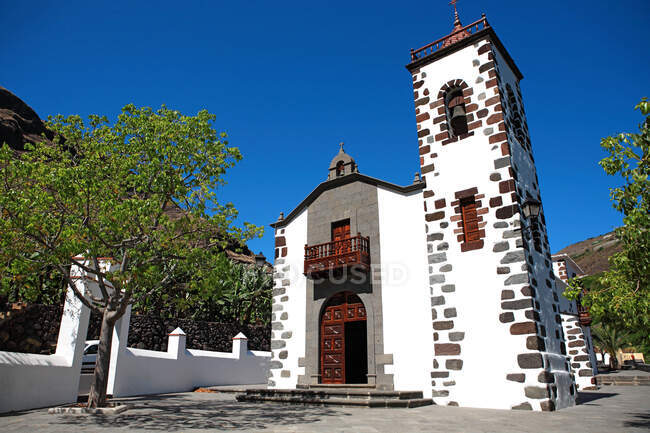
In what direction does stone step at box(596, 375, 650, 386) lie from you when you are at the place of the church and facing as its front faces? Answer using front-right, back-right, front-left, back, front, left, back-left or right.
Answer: back

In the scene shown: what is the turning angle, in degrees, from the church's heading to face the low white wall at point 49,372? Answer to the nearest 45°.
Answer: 0° — it already faces it

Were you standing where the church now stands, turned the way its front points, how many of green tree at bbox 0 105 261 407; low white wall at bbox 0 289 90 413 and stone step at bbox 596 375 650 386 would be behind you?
1

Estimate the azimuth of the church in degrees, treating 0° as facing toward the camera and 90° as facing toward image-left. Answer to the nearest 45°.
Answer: approximately 45°

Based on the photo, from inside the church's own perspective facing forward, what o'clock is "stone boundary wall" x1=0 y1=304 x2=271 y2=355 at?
The stone boundary wall is roughly at 2 o'clock from the church.

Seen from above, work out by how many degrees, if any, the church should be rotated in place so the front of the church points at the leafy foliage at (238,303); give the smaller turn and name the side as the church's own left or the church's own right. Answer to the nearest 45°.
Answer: approximately 90° to the church's own right

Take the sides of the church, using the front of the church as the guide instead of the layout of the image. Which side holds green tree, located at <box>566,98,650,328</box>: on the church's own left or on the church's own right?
on the church's own left

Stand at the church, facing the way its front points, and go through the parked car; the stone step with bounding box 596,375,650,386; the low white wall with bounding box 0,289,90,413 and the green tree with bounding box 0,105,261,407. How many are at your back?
1
